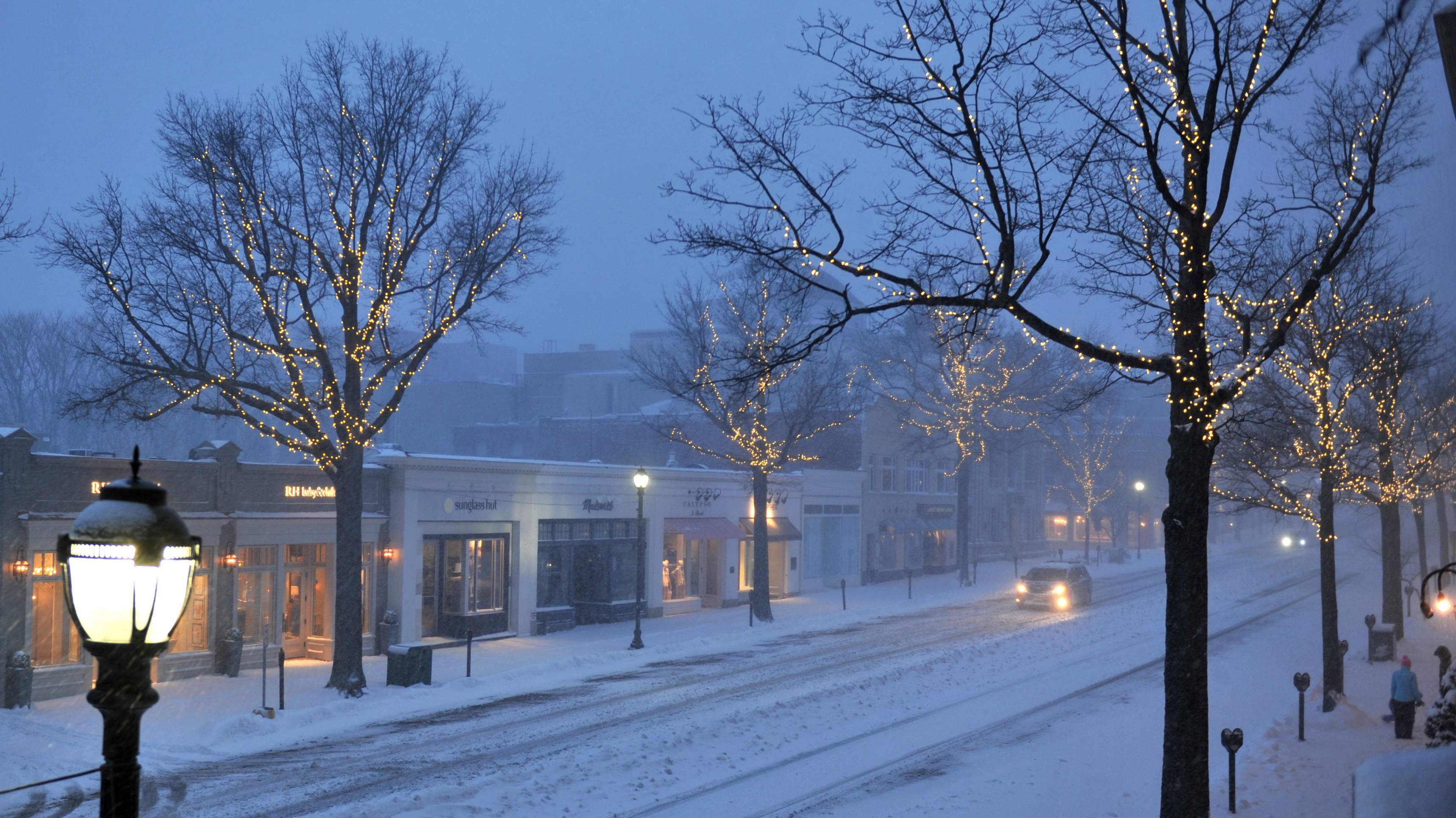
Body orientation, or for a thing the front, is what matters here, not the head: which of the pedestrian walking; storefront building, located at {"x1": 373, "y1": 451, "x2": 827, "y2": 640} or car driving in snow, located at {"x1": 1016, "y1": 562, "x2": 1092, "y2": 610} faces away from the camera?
the pedestrian walking

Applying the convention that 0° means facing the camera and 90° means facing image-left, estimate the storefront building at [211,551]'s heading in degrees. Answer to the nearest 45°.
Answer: approximately 315°

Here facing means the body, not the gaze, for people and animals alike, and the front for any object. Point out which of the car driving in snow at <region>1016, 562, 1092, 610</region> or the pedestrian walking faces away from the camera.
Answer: the pedestrian walking

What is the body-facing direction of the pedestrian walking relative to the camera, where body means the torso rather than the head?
away from the camera

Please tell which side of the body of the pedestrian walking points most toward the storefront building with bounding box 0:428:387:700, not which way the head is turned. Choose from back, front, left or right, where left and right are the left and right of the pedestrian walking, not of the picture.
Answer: left

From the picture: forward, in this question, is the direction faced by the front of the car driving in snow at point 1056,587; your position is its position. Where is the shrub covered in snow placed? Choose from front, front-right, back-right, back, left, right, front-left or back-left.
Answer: front-left

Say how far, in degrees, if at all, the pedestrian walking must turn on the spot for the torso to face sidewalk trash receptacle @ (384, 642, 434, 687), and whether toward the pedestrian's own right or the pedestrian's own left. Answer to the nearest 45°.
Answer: approximately 90° to the pedestrian's own left
